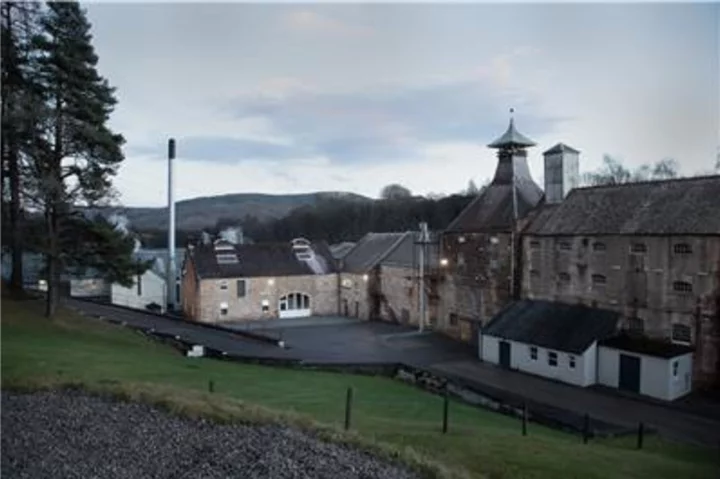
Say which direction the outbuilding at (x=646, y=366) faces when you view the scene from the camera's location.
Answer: facing the viewer and to the left of the viewer
